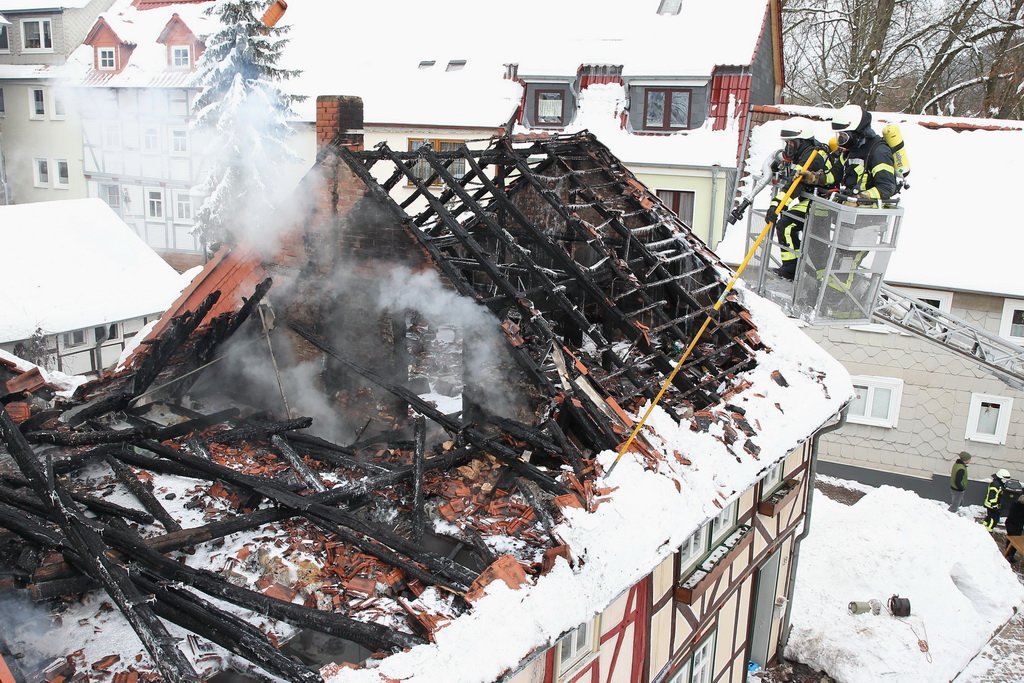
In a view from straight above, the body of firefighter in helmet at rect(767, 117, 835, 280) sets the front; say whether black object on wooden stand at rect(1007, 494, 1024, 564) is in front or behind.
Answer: behind

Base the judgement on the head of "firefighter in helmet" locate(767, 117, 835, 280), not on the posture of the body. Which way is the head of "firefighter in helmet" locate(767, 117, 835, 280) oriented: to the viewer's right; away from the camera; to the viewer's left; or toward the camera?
to the viewer's left

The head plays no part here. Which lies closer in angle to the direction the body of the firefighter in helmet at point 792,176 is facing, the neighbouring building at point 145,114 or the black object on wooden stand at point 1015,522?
the neighbouring building

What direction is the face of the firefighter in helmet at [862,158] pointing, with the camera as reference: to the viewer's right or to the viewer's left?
to the viewer's left

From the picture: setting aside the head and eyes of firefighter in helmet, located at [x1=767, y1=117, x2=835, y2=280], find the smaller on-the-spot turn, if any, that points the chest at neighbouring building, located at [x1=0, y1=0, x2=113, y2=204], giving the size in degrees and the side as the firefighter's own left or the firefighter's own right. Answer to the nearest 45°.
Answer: approximately 90° to the firefighter's own right

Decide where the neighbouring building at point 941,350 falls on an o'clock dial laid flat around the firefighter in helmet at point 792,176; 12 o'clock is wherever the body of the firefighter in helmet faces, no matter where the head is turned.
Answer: The neighbouring building is roughly at 5 o'clock from the firefighter in helmet.

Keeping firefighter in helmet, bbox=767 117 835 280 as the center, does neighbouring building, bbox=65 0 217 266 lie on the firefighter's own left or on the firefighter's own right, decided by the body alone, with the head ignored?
on the firefighter's own right

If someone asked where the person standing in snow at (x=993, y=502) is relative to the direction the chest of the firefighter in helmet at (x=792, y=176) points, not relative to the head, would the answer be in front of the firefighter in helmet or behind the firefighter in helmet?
behind

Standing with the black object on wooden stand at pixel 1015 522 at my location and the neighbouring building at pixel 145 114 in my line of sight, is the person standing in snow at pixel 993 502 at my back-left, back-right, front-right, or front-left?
front-right
